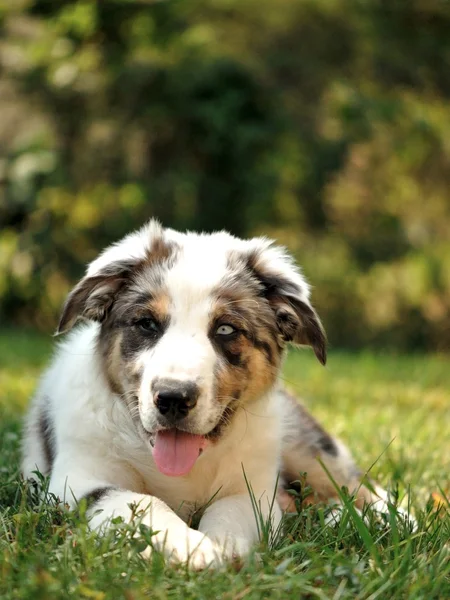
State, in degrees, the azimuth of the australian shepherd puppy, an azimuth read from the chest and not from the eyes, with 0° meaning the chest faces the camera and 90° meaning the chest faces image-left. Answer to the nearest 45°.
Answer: approximately 0°
